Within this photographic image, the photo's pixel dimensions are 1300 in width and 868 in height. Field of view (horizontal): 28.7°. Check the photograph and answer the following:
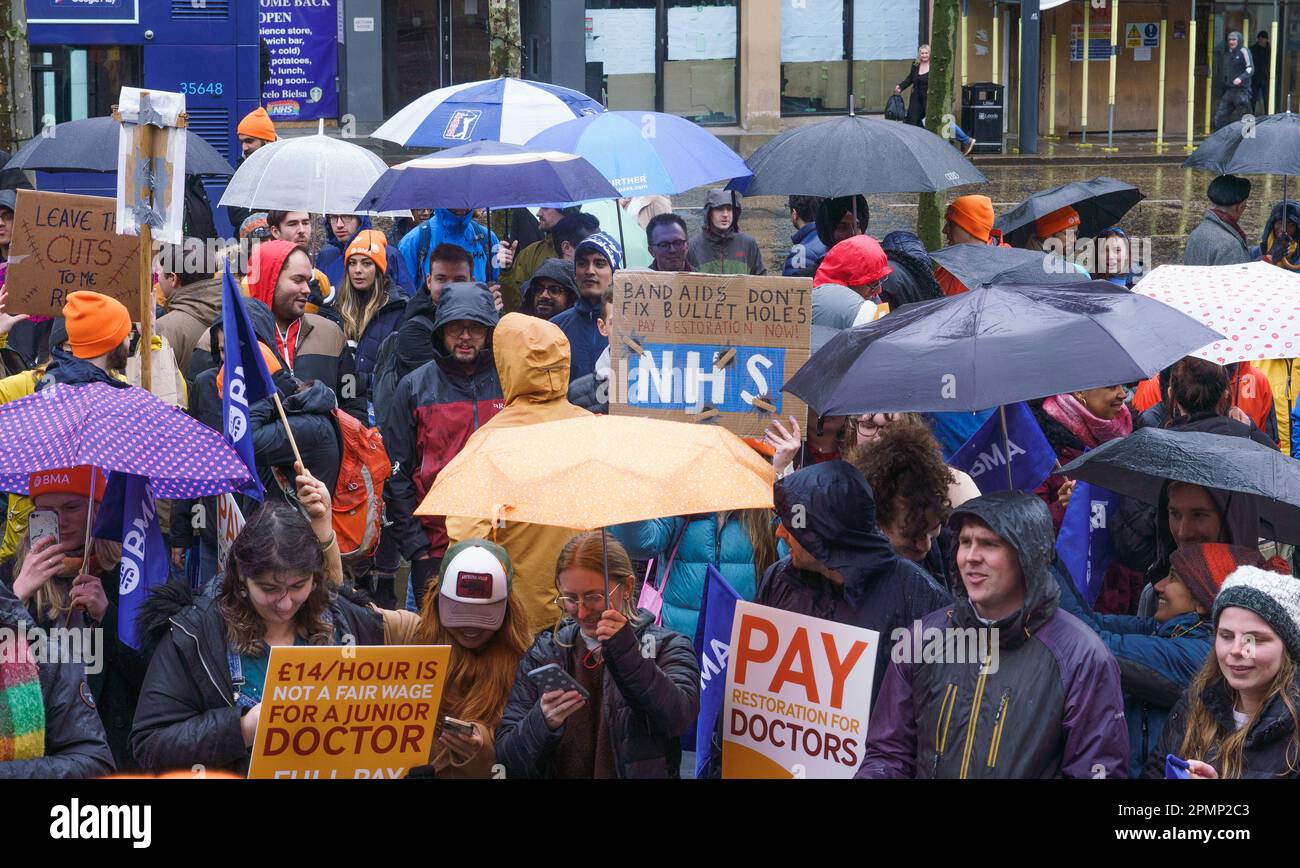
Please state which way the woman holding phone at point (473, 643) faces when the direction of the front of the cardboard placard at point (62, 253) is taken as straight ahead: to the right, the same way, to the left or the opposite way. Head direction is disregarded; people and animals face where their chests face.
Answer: the same way

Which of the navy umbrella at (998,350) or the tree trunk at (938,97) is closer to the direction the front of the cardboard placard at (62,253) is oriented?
the navy umbrella

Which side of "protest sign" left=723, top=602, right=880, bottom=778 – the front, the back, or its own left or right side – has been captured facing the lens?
front

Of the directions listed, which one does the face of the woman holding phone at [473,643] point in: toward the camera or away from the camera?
toward the camera

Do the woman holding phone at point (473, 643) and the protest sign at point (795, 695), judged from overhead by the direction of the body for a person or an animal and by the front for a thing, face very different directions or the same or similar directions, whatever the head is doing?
same or similar directions

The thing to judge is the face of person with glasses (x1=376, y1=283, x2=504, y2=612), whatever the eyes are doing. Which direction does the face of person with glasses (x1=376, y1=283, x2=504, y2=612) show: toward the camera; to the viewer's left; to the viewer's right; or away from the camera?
toward the camera

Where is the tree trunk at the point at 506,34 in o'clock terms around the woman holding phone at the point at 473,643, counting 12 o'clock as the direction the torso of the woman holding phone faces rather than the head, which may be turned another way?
The tree trunk is roughly at 6 o'clock from the woman holding phone.

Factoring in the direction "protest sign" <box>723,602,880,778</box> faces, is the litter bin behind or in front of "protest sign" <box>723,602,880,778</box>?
behind

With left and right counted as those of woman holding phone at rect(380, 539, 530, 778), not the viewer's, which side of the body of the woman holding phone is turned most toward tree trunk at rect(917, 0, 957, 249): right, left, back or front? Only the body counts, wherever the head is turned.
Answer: back

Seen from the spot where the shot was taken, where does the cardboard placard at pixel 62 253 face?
facing the viewer

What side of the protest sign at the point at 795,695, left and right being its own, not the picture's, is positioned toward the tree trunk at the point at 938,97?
back

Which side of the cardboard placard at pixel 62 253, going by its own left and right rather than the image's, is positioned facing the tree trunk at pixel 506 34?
back

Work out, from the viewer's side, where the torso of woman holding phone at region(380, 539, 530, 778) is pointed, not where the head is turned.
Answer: toward the camera

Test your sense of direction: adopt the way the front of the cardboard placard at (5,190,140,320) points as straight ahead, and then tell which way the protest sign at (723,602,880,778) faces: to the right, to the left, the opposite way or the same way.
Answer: the same way

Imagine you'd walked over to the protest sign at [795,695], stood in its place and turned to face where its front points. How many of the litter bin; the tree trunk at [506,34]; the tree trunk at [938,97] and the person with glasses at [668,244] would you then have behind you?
4
